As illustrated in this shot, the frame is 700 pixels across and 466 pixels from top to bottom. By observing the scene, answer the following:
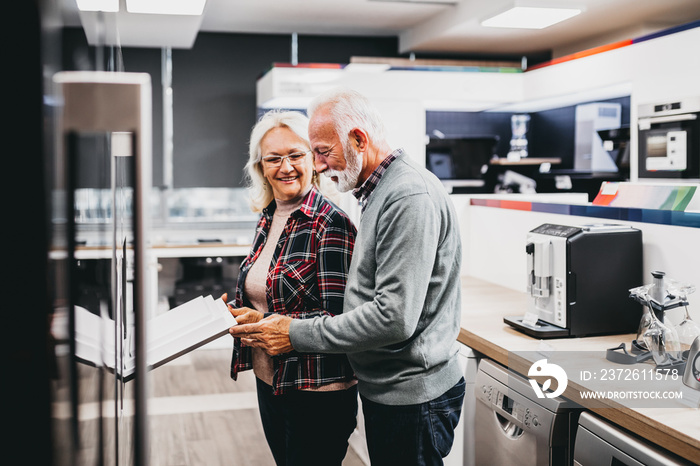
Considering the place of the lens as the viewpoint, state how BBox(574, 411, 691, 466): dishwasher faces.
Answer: facing the viewer and to the left of the viewer

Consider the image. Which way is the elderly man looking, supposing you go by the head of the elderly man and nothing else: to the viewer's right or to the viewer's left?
to the viewer's left

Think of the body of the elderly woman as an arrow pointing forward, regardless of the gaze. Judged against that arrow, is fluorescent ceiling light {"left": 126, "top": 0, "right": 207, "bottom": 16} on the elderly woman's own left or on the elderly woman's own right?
on the elderly woman's own right

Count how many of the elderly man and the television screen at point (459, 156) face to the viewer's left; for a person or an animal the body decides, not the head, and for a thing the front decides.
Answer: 1

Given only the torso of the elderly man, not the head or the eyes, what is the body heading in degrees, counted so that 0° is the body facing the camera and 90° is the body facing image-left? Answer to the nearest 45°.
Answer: approximately 90°

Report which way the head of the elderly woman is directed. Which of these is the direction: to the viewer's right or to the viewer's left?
to the viewer's right

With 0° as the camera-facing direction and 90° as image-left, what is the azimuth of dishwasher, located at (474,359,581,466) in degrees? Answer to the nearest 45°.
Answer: approximately 45°

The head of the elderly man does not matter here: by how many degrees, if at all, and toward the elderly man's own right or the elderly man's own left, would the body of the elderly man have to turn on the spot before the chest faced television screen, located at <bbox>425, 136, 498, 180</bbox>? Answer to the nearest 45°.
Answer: approximately 90° to the elderly man's own right
